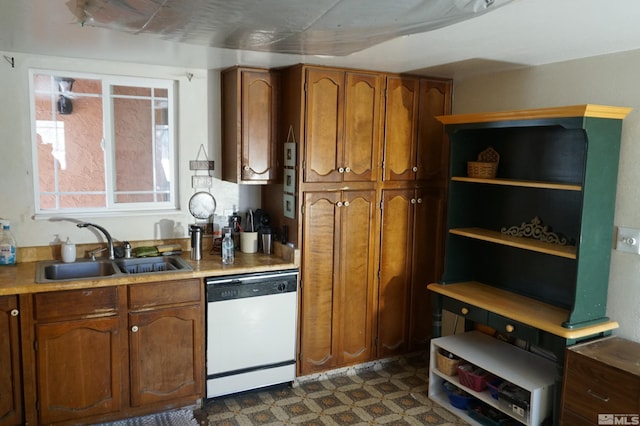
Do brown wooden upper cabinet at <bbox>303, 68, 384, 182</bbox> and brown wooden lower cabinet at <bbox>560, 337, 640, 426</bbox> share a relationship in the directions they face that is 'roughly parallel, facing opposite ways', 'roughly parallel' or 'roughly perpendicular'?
roughly perpendicular

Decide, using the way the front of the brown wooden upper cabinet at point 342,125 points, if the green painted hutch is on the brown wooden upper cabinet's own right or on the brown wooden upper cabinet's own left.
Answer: on the brown wooden upper cabinet's own left

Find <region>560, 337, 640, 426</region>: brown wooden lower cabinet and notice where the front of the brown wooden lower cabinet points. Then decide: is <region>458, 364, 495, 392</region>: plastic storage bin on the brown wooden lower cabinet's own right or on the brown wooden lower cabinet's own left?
on the brown wooden lower cabinet's own right

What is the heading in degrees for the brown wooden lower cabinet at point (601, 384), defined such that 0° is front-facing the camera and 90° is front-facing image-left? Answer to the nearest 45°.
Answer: approximately 45°

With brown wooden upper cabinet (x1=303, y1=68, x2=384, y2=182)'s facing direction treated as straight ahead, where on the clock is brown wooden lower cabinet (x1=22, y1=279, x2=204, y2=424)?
The brown wooden lower cabinet is roughly at 2 o'clock from the brown wooden upper cabinet.

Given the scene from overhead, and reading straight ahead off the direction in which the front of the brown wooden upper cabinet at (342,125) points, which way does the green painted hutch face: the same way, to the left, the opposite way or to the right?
to the right

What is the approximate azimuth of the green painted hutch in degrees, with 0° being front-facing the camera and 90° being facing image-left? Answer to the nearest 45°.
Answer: approximately 45°
